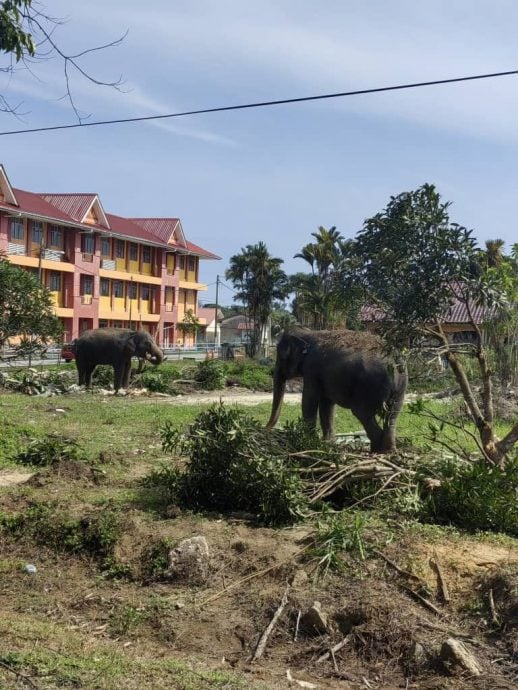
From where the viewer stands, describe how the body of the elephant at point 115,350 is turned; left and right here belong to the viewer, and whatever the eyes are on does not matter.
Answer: facing to the right of the viewer

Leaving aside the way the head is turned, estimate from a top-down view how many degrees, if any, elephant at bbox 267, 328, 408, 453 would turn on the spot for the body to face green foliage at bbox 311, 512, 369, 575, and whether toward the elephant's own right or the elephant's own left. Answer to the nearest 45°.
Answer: approximately 135° to the elephant's own left

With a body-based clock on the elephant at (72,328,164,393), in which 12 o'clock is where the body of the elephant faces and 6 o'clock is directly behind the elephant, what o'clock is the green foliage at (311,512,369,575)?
The green foliage is roughly at 3 o'clock from the elephant.

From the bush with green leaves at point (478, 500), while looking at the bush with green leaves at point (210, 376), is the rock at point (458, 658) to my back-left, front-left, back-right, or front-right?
back-left

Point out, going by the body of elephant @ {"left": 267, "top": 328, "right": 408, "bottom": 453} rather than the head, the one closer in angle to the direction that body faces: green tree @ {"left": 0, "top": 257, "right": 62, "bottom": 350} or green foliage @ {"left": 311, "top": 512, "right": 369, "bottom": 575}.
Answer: the green tree

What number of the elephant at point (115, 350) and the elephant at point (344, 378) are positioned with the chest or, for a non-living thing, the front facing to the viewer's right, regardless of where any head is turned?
1

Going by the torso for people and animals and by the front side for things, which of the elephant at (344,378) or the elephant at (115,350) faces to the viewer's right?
the elephant at (115,350)

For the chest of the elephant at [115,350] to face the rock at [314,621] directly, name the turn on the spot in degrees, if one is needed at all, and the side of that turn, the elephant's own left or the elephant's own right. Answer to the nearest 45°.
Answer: approximately 90° to the elephant's own right

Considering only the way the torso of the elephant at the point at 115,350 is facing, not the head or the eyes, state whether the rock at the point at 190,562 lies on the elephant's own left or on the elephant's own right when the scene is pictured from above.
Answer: on the elephant's own right

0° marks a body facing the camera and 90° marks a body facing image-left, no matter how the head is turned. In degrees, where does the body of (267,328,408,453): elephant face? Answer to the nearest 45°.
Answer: approximately 135°

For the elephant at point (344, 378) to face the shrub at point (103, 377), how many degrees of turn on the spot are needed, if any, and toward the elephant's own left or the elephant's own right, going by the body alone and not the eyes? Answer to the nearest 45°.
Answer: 0° — it already faces it
